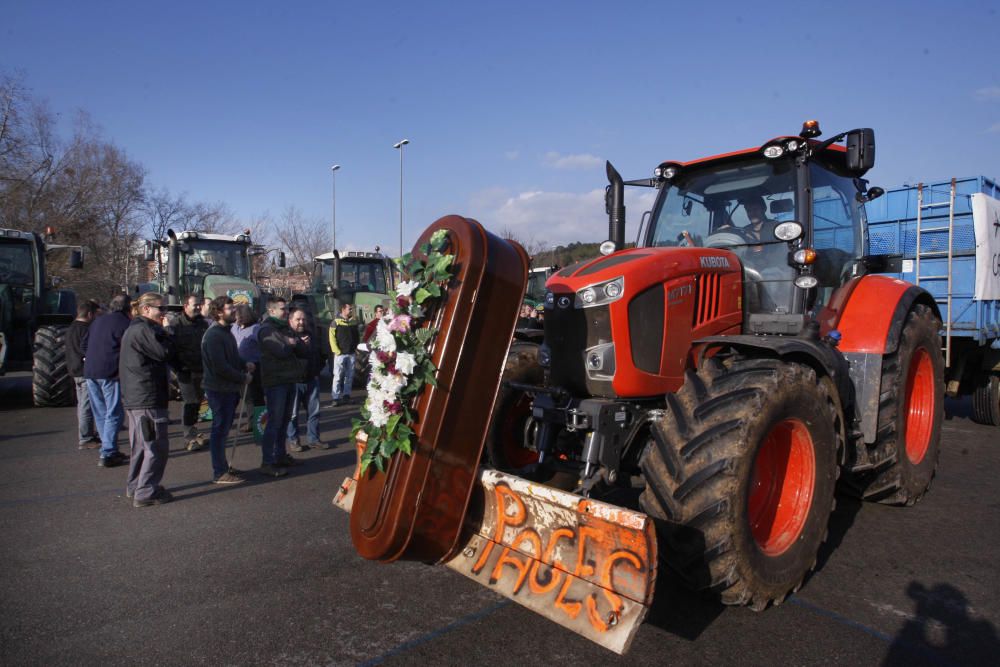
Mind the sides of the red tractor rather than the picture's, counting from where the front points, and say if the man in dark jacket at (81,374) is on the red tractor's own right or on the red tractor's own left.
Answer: on the red tractor's own right

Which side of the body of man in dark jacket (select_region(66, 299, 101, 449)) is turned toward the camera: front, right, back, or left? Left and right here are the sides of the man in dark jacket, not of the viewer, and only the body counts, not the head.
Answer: right

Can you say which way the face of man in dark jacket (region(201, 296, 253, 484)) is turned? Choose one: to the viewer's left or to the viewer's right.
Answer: to the viewer's right

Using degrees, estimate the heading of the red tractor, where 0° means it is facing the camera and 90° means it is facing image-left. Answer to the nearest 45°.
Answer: approximately 45°

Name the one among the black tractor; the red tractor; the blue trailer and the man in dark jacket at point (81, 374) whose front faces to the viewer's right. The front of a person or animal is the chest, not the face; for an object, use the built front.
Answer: the man in dark jacket

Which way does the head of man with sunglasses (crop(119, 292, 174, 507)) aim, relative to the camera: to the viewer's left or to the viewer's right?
to the viewer's right

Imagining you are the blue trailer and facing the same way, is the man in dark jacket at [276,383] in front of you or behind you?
in front

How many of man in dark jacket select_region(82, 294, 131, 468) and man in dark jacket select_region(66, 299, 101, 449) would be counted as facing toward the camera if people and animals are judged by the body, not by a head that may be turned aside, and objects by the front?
0

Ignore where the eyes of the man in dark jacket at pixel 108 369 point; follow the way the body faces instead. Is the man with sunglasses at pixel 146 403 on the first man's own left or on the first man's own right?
on the first man's own right

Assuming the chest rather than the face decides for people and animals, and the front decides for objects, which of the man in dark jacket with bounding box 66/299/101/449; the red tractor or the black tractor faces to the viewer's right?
the man in dark jacket

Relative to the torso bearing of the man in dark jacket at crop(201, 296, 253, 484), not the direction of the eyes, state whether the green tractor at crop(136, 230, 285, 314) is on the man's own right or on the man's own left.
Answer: on the man's own left

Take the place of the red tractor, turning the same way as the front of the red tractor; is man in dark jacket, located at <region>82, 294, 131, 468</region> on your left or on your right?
on your right

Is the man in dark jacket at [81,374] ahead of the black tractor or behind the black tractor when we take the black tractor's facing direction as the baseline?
ahead

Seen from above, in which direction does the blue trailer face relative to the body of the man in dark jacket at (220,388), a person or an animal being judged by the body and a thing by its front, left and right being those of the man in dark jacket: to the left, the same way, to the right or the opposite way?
the opposite way

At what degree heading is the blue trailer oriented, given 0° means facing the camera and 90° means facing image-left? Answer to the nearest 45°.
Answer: approximately 45°
